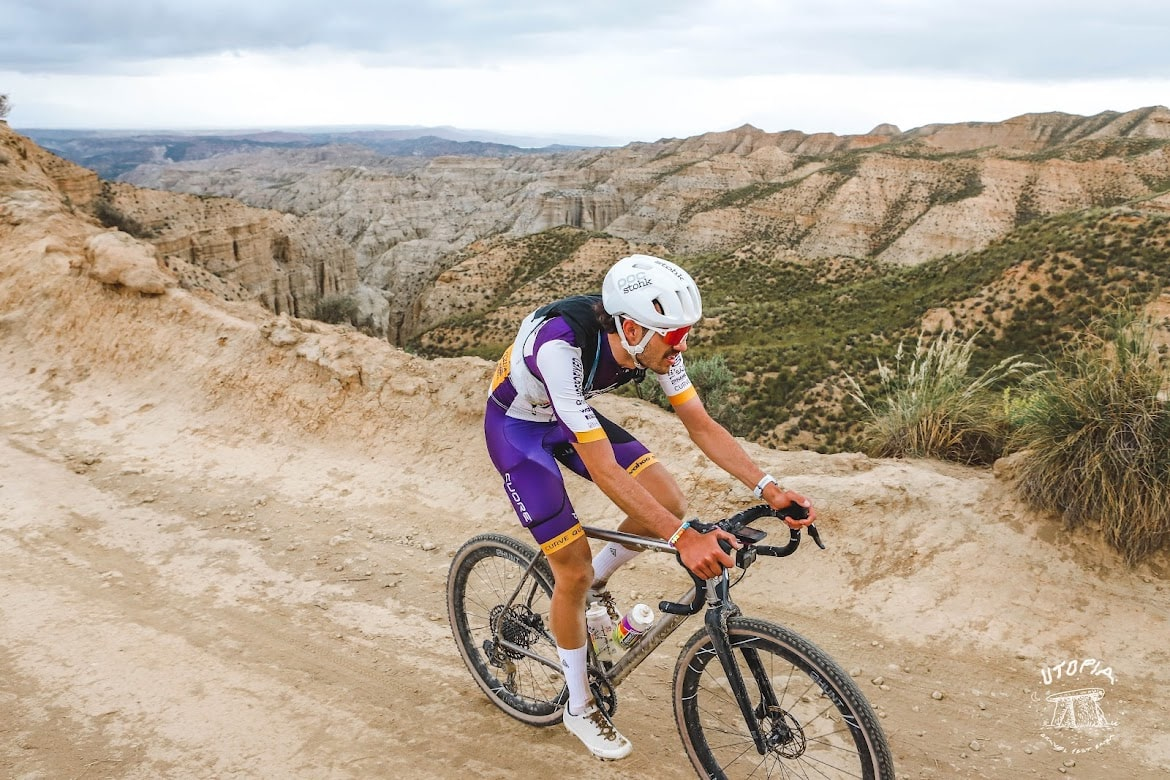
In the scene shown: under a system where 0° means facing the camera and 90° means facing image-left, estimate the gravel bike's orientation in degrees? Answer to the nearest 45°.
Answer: approximately 315°

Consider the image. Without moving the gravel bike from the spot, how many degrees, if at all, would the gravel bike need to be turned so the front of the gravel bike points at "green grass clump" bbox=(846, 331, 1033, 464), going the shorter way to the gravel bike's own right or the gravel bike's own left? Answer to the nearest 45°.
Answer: approximately 90° to the gravel bike's own left

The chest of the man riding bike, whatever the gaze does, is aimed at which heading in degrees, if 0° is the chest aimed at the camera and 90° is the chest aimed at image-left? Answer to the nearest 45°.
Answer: approximately 315°

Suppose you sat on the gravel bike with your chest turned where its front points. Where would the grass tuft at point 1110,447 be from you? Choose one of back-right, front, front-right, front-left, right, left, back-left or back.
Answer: left

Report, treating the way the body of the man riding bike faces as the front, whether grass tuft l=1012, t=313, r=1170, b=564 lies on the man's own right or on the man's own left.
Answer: on the man's own left

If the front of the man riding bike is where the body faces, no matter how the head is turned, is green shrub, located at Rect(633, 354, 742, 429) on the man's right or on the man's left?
on the man's left

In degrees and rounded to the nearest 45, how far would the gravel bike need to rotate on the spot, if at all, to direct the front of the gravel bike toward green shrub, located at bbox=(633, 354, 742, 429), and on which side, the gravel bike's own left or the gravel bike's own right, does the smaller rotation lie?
approximately 135° to the gravel bike's own left

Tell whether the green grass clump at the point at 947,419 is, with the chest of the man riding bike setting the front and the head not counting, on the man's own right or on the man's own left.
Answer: on the man's own left
